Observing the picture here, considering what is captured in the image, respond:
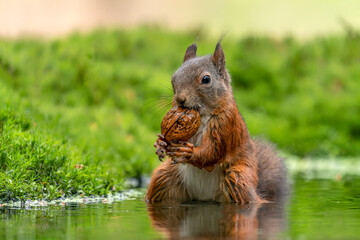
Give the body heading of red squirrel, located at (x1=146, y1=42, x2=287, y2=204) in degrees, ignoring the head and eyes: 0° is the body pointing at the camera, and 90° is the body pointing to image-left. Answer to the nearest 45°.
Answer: approximately 45°
